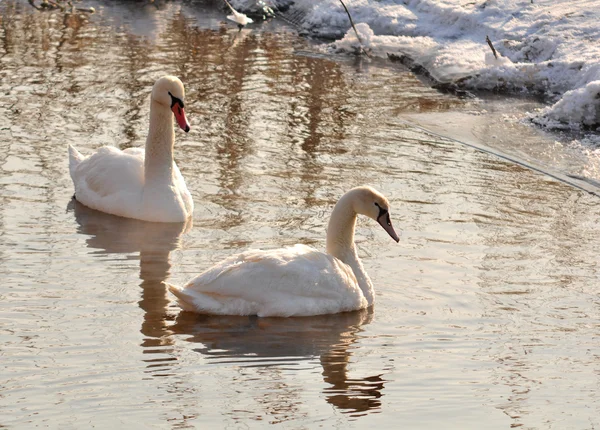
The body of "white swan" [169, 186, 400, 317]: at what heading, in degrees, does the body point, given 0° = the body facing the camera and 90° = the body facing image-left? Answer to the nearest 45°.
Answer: approximately 270°

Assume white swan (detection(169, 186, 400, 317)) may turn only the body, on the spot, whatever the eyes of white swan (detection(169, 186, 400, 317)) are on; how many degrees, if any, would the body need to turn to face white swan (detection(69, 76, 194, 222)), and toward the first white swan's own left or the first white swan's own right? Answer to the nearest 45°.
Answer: approximately 135° to the first white swan's own left

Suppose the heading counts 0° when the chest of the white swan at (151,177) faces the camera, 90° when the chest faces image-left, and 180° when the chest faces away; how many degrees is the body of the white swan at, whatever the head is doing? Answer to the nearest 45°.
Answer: approximately 315°

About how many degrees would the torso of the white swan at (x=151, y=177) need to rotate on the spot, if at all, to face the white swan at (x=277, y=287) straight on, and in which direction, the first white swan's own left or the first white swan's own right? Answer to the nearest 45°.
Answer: approximately 45° to the first white swan's own right
